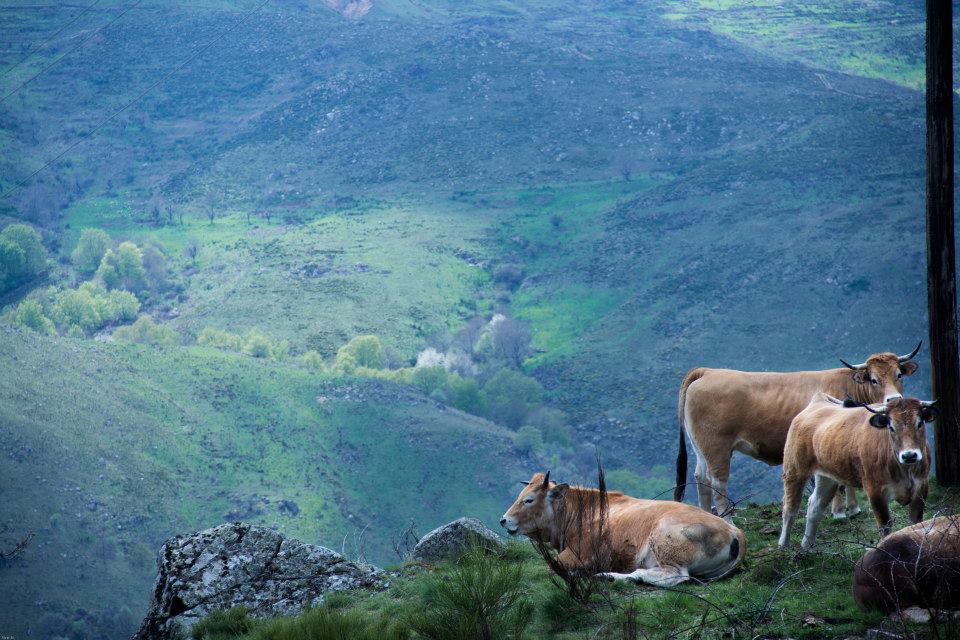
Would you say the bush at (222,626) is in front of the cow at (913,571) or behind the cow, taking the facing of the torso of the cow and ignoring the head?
behind

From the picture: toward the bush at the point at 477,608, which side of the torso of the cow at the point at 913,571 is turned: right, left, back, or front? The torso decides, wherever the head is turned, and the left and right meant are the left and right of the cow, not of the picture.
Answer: back

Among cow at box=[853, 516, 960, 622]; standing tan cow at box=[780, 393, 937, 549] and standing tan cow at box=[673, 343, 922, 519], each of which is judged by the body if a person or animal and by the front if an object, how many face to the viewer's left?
0

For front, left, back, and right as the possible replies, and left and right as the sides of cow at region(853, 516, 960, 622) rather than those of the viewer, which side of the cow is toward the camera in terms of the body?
right

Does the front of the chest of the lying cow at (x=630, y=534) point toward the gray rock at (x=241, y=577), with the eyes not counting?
yes

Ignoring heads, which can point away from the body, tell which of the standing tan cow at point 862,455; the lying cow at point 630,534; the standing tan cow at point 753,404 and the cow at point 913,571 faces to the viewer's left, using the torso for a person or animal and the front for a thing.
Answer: the lying cow

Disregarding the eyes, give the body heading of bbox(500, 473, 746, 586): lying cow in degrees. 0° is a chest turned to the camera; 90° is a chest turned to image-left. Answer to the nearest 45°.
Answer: approximately 90°

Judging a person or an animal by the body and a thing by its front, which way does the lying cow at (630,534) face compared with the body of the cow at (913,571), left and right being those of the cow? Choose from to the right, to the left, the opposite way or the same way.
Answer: the opposite way

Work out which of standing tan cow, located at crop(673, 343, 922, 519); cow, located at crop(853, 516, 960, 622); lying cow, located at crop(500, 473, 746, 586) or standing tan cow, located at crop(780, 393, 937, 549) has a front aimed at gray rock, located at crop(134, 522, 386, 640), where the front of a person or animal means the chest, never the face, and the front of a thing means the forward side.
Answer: the lying cow

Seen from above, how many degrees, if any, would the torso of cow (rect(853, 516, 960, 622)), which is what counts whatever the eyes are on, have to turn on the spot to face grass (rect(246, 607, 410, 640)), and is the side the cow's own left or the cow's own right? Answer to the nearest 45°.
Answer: approximately 180°

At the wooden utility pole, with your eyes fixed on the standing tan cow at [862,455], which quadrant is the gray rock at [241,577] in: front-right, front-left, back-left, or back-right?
front-right

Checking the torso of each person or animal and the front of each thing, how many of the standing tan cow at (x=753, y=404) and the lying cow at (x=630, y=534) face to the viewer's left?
1

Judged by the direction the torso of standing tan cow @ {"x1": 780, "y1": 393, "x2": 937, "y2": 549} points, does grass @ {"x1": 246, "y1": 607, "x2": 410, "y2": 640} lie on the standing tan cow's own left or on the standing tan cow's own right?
on the standing tan cow's own right

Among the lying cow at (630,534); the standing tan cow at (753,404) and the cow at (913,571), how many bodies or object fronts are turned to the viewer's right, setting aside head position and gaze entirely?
2

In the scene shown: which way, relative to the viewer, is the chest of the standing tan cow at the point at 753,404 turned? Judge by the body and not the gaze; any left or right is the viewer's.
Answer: facing to the right of the viewer
